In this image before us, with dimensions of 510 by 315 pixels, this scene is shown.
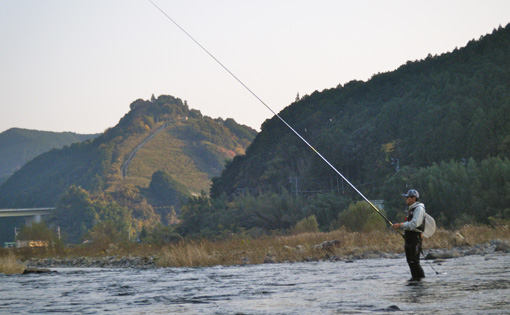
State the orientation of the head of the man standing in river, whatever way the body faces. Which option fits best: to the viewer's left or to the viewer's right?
to the viewer's left

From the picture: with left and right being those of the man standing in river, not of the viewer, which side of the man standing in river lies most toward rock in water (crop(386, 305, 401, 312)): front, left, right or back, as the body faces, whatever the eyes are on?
left

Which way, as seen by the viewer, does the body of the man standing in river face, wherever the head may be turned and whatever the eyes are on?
to the viewer's left
